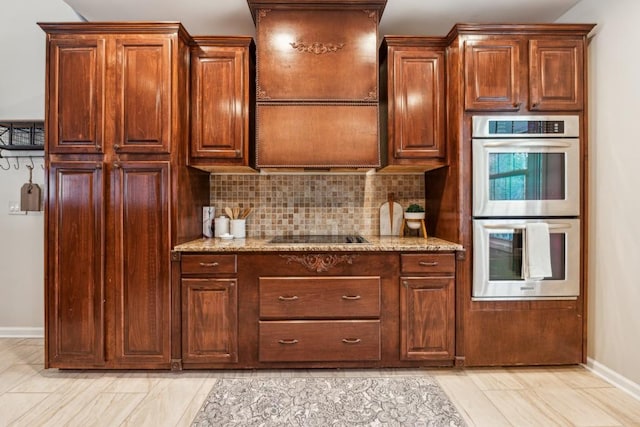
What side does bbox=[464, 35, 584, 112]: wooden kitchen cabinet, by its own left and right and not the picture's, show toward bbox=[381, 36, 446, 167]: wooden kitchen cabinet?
right

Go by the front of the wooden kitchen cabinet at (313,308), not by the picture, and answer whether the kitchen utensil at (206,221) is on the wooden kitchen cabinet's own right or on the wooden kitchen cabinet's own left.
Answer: on the wooden kitchen cabinet's own right

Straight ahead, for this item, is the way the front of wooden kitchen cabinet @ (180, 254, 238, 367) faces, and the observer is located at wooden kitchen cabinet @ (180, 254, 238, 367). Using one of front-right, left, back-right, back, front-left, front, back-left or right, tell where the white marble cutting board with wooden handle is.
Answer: left

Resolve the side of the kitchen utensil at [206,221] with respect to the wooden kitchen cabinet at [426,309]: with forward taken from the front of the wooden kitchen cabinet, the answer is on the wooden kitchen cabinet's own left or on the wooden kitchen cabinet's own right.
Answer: on the wooden kitchen cabinet's own right

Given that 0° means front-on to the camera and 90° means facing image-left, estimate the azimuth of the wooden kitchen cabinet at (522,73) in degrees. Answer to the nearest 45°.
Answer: approximately 0°

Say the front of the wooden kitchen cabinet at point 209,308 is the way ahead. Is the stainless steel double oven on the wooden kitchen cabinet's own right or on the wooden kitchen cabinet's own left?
on the wooden kitchen cabinet's own left

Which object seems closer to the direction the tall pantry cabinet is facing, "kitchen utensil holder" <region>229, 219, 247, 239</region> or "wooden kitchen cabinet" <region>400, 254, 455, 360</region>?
the wooden kitchen cabinet

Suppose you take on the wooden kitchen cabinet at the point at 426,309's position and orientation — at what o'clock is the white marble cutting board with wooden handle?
The white marble cutting board with wooden handle is roughly at 5 o'clock from the wooden kitchen cabinet.
